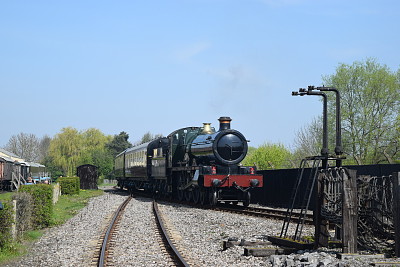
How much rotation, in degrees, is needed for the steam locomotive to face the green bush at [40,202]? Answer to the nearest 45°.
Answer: approximately 90° to its right

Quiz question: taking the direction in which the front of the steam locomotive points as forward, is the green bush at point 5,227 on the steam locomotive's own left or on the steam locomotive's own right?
on the steam locomotive's own right

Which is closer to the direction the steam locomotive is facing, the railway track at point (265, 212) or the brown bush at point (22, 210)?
the railway track

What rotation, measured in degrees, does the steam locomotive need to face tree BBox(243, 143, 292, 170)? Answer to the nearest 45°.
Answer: approximately 135° to its left

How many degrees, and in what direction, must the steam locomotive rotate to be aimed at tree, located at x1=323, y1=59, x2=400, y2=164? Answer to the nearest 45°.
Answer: approximately 90° to its left

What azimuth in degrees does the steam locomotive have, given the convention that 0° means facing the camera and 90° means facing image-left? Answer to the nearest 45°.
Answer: approximately 315°
